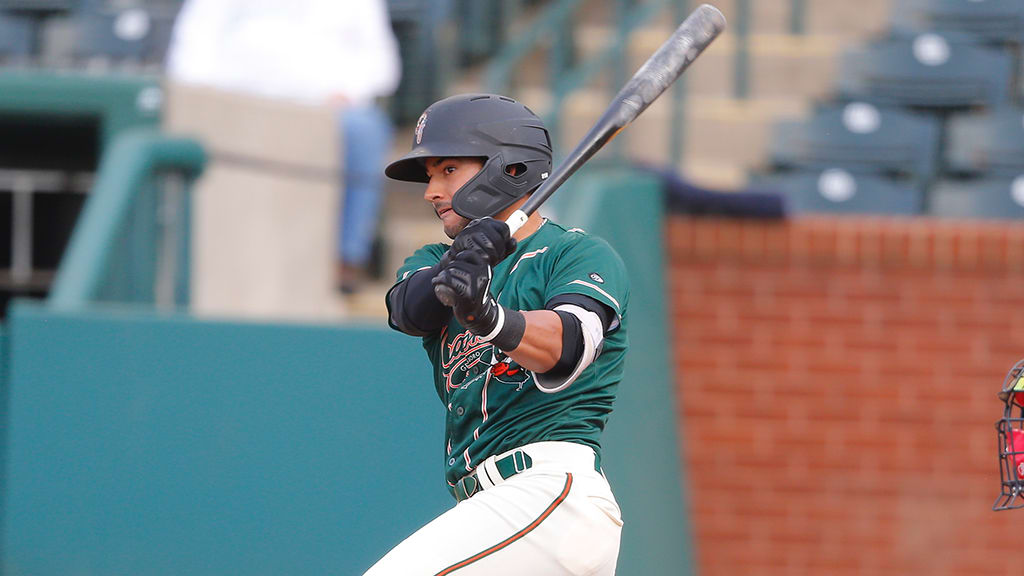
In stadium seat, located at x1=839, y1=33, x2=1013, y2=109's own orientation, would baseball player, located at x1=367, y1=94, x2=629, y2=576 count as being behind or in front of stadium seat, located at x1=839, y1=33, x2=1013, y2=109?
in front

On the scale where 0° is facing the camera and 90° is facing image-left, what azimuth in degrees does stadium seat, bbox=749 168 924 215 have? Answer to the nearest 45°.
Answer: approximately 0°

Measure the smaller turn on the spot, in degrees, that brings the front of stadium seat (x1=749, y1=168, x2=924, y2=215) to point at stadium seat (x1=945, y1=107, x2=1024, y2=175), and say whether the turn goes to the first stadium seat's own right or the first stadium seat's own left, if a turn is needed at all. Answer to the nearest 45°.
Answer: approximately 90° to the first stadium seat's own left

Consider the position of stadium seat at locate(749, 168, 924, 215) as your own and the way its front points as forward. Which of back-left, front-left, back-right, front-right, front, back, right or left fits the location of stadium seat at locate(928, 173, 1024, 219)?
left

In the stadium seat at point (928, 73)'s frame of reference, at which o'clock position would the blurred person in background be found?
The blurred person in background is roughly at 2 o'clock from the stadium seat.

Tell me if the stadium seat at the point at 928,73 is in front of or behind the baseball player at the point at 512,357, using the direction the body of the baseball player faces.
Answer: behind

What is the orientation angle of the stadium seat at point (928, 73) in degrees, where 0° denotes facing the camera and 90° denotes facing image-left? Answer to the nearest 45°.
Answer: approximately 0°

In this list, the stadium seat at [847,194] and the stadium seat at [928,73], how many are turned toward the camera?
2

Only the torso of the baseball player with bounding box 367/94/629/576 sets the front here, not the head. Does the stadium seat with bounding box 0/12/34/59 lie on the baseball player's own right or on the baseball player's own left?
on the baseball player's own right

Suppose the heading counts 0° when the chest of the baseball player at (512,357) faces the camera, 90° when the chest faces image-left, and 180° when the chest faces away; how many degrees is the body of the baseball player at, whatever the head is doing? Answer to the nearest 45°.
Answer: approximately 45°
